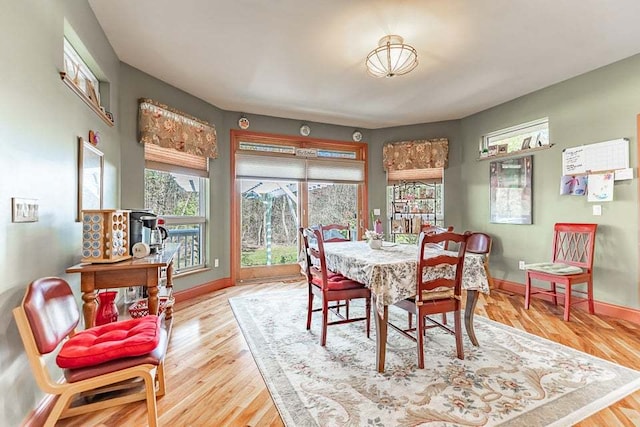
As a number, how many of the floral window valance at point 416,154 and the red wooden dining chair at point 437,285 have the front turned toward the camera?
1

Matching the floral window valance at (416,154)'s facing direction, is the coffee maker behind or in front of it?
in front

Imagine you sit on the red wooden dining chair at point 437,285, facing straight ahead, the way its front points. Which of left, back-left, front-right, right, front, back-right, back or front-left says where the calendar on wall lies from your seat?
right

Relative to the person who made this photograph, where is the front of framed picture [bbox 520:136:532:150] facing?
facing the viewer and to the left of the viewer

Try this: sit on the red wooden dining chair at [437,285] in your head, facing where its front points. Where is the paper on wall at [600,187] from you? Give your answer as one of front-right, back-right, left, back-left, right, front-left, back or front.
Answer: right

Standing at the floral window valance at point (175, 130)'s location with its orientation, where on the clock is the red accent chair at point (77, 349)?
The red accent chair is roughly at 2 o'clock from the floral window valance.

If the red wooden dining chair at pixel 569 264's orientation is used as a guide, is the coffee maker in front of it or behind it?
in front

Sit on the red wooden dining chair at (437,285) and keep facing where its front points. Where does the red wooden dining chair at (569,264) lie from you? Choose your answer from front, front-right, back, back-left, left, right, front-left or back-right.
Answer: right

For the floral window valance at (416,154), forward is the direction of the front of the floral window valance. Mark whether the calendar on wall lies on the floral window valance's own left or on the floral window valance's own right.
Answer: on the floral window valance's own left

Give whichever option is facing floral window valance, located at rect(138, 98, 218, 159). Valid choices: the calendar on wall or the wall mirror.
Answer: the calendar on wall

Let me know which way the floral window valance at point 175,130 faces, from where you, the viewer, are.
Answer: facing the viewer and to the right of the viewer

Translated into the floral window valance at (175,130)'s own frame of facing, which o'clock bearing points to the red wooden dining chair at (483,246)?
The red wooden dining chair is roughly at 11 o'clock from the floral window valance.

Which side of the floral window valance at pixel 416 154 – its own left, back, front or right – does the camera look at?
front

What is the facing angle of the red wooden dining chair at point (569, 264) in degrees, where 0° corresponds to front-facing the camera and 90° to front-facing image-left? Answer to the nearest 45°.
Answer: approximately 45°

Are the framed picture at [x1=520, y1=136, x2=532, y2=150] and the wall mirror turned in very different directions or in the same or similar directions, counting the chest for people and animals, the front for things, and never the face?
very different directions
